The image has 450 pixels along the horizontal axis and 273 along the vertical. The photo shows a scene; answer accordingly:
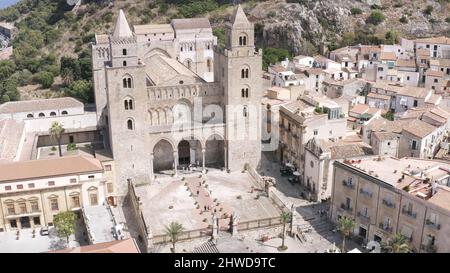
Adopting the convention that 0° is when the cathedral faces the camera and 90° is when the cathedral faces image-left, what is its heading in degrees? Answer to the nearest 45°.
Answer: approximately 0°

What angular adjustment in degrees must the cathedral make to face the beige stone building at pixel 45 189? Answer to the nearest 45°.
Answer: approximately 45° to its right

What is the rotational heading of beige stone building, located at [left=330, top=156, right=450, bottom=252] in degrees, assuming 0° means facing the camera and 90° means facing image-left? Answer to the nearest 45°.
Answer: approximately 45°

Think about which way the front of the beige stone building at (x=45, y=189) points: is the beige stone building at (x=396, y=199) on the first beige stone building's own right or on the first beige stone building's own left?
on the first beige stone building's own left

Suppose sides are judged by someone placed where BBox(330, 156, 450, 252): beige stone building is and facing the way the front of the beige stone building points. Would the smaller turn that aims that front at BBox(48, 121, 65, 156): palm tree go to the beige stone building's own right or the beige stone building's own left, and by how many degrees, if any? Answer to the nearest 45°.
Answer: approximately 45° to the beige stone building's own right

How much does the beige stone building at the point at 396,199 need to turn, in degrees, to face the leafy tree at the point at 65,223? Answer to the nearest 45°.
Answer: approximately 45° to its right

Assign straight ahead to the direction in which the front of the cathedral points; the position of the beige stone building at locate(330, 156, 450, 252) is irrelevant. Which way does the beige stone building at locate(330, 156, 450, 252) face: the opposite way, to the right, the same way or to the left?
to the right

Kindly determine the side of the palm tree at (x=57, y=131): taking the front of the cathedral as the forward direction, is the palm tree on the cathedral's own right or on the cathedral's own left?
on the cathedral's own right

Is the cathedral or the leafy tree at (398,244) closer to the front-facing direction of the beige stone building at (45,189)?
the leafy tree

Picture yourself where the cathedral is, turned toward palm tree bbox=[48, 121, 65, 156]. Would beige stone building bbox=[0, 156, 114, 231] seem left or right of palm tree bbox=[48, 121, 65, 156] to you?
left

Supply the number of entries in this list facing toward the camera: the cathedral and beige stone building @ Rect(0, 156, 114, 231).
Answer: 2
